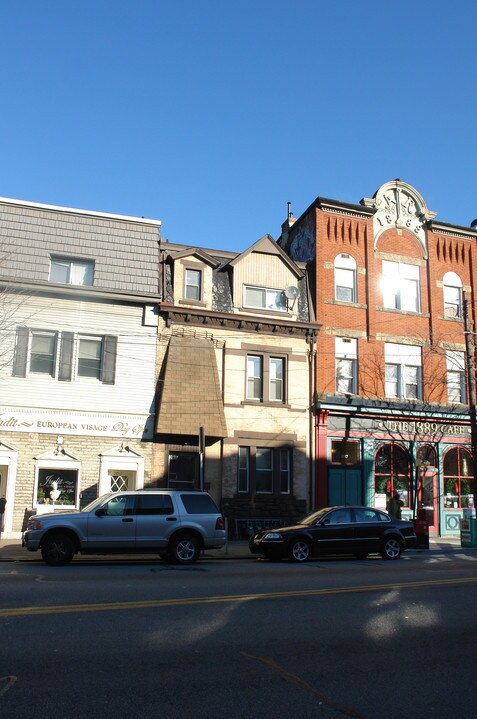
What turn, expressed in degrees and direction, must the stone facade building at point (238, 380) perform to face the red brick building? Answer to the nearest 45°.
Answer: approximately 135° to its left

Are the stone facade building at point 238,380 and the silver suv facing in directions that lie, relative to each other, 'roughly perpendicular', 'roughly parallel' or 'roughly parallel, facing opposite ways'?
roughly perpendicular

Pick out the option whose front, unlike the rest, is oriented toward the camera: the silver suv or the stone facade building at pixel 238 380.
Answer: the stone facade building

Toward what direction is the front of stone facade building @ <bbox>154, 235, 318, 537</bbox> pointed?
toward the camera

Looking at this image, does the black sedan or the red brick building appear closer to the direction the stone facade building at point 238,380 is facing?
the black sedan

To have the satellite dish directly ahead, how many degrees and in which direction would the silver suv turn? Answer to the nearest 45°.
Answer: approximately 135° to its right

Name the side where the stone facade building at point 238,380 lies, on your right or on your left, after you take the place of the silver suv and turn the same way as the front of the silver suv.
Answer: on your right

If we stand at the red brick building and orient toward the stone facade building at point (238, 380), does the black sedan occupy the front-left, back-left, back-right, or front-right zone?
front-left

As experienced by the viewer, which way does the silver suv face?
facing to the left of the viewer

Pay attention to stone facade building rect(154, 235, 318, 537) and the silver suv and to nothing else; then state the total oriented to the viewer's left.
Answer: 1

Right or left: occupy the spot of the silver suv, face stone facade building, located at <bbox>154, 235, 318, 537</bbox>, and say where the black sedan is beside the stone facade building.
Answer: right

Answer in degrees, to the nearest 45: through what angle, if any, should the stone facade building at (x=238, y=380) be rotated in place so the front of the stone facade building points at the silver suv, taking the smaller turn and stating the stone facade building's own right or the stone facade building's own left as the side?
0° — it already faces it

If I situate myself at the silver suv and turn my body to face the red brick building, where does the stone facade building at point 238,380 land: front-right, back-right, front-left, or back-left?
front-left

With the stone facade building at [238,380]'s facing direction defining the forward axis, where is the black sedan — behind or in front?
in front

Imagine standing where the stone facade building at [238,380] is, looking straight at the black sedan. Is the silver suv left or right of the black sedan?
right
